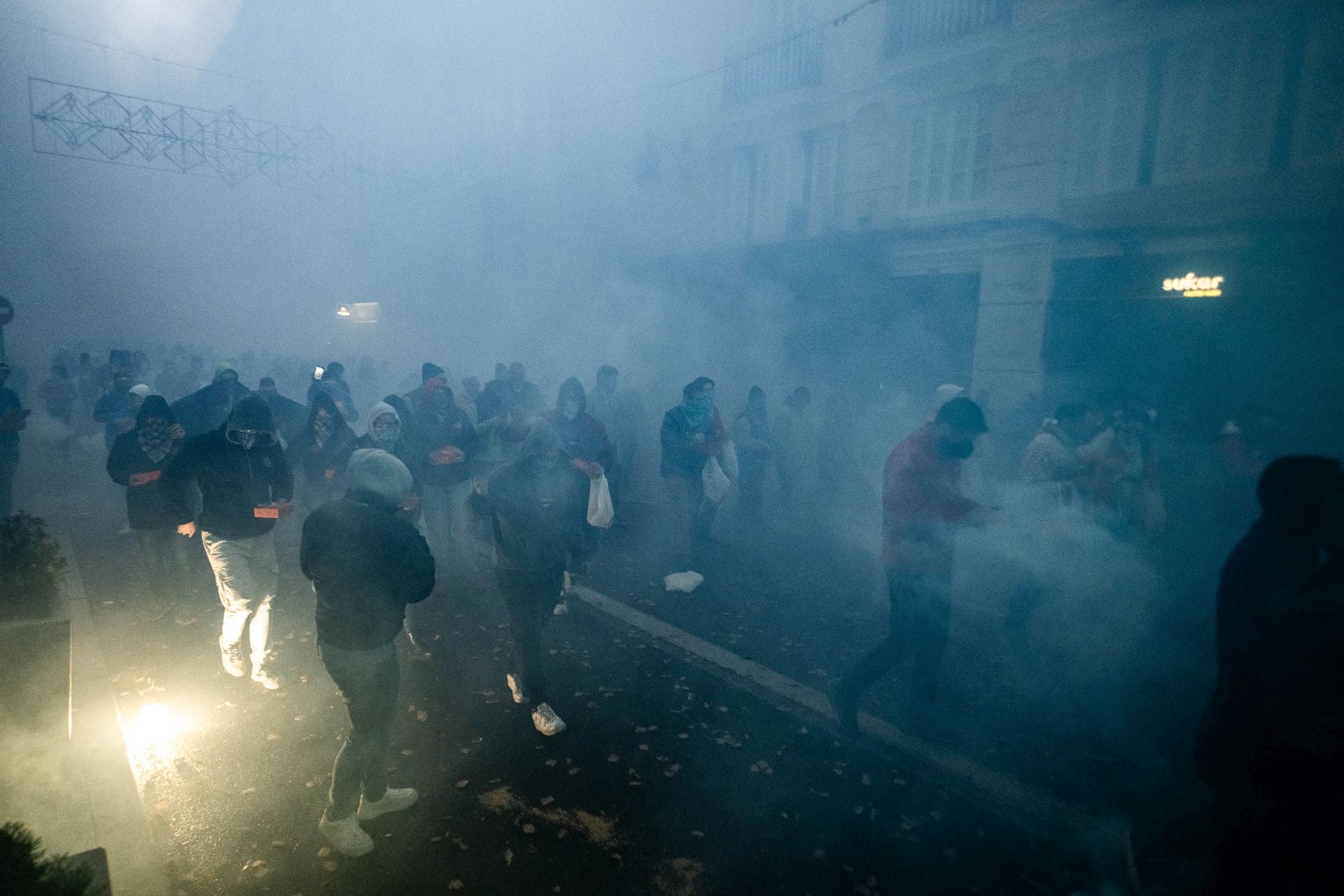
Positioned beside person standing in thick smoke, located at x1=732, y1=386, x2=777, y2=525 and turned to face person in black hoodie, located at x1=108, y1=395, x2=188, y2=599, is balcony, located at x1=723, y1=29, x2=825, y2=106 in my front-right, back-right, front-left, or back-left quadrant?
back-right

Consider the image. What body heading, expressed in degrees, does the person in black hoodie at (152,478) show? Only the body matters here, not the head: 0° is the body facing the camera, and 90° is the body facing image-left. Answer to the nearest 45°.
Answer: approximately 0°

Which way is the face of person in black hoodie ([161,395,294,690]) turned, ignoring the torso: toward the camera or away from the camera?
toward the camera

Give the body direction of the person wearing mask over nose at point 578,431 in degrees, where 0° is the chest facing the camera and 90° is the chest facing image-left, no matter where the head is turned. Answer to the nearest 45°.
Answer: approximately 0°

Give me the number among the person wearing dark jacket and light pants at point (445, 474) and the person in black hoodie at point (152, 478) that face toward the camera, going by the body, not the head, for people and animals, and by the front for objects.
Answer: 2

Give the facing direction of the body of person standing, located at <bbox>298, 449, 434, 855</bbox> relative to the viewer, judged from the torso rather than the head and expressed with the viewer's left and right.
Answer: facing away from the viewer and to the right of the viewer

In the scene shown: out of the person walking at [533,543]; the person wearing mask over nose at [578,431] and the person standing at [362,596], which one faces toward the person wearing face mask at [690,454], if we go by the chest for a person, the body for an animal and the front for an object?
the person standing at [362,596]

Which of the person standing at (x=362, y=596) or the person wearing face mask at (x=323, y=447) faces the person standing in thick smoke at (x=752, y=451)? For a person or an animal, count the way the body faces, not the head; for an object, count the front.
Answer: the person standing

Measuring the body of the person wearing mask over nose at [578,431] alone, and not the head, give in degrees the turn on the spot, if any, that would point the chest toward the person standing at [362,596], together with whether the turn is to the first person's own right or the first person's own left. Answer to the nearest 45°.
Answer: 0° — they already face them

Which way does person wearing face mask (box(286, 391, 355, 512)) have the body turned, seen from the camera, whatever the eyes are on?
toward the camera

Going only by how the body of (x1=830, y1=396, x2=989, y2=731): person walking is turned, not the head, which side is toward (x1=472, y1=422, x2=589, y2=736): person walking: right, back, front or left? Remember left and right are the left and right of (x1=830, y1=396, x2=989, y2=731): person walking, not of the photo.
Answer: back

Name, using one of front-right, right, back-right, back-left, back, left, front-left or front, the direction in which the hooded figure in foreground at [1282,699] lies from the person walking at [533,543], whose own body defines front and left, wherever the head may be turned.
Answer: front-left

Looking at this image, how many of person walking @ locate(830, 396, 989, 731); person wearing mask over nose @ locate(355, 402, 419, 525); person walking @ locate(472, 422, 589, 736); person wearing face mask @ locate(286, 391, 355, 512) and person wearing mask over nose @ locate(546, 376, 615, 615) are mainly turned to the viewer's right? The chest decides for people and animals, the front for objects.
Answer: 1

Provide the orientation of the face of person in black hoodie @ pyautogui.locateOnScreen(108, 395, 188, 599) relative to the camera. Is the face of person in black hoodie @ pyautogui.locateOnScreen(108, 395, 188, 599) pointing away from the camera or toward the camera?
toward the camera

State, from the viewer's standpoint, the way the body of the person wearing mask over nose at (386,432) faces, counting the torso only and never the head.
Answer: toward the camera

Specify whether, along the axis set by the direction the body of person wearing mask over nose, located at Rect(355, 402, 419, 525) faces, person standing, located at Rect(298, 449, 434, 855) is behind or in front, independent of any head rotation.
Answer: in front

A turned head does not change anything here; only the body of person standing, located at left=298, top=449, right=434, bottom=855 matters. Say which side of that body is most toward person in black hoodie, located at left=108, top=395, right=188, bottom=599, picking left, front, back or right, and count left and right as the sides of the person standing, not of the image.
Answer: left
